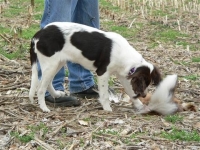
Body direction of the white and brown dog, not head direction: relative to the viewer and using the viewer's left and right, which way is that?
facing to the right of the viewer
